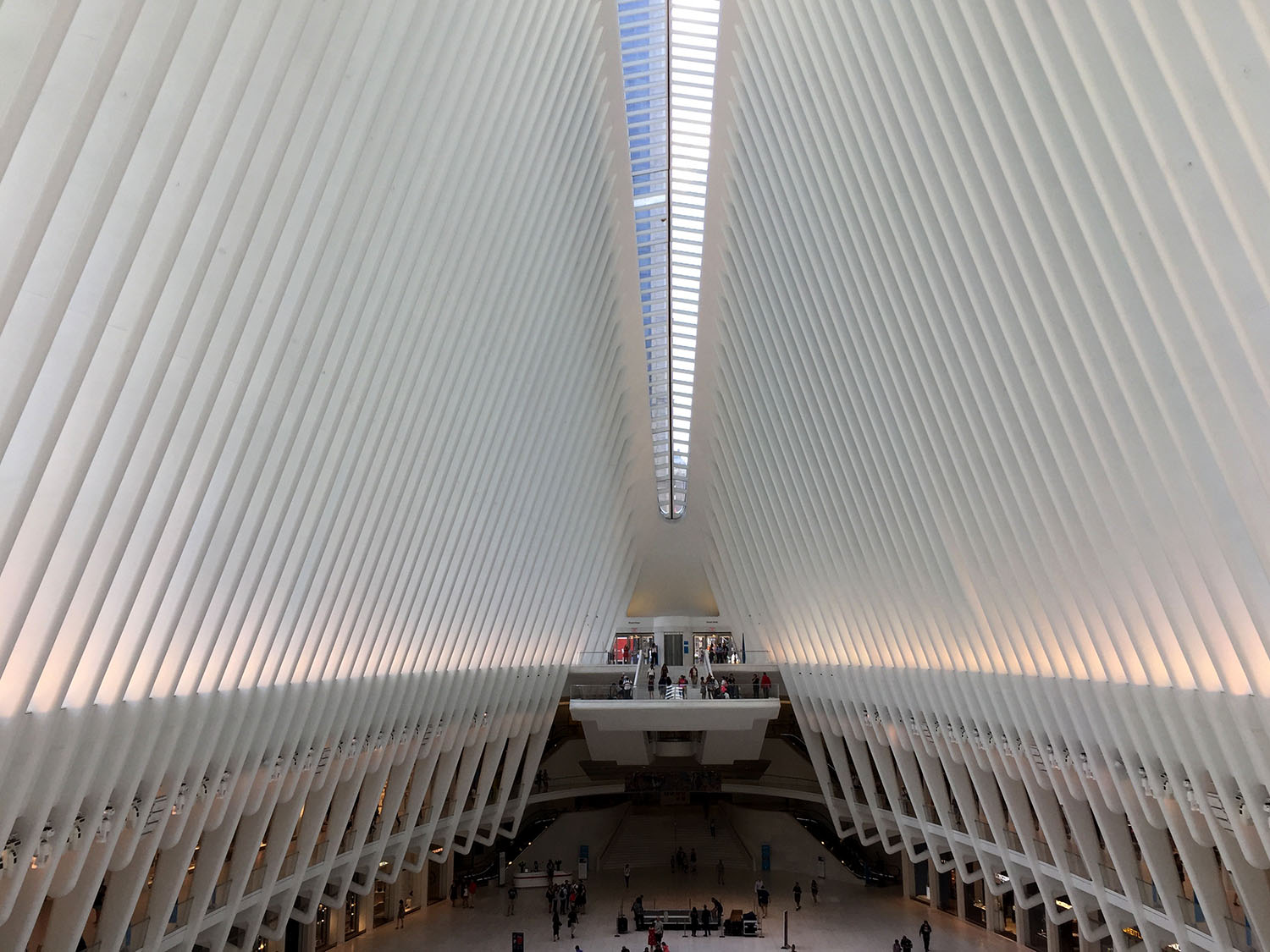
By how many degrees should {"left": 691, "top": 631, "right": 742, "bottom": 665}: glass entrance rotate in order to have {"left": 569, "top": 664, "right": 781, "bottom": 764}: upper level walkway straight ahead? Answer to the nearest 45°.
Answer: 0° — it already faces it

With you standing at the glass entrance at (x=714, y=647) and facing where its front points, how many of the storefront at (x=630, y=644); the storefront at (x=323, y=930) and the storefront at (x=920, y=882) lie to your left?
1

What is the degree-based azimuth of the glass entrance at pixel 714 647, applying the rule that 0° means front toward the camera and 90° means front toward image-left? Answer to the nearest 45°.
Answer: approximately 0°

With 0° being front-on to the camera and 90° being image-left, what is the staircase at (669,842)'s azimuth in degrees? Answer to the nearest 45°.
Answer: approximately 0°

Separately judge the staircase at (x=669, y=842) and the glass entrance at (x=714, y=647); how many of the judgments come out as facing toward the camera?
2

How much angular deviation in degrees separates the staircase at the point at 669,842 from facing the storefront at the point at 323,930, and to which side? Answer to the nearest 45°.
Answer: approximately 45° to its right
